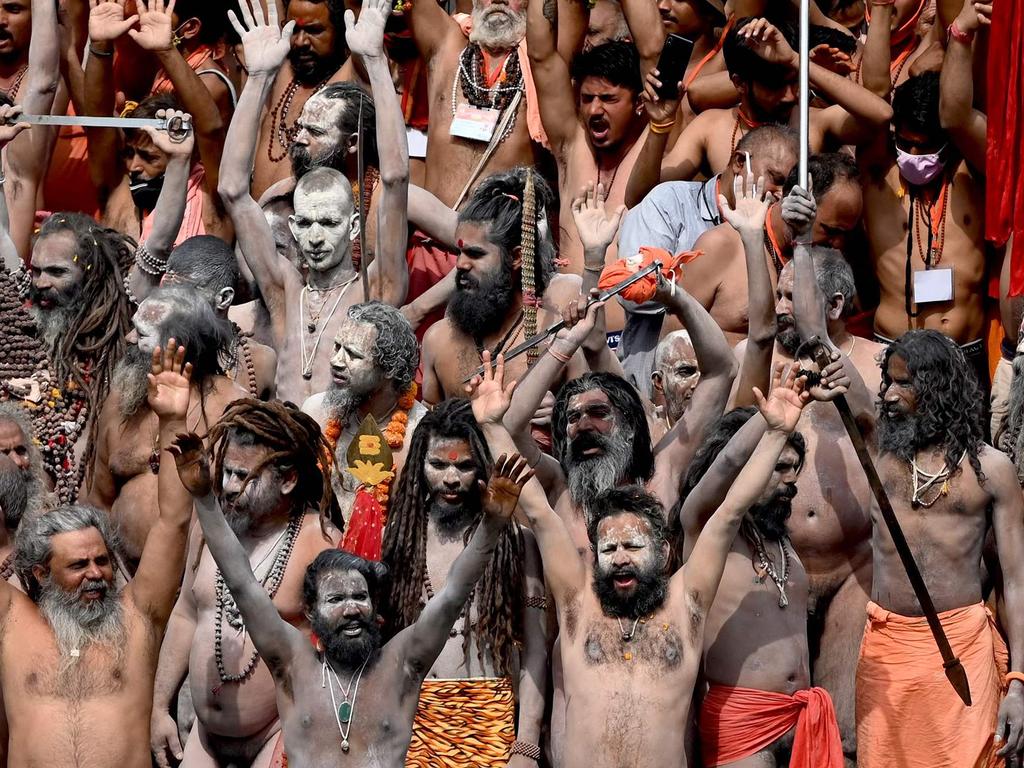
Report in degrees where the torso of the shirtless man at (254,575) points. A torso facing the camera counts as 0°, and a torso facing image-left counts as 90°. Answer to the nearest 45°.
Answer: approximately 45°

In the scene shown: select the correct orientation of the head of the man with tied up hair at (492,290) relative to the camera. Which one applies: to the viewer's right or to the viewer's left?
to the viewer's left

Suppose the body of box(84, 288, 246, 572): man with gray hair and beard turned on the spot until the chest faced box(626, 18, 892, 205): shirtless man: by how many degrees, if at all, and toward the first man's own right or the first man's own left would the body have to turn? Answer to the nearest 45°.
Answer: approximately 135° to the first man's own left

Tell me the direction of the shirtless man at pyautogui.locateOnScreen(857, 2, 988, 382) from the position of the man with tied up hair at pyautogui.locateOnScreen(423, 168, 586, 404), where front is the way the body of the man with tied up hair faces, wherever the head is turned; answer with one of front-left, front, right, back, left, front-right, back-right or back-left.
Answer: back-left

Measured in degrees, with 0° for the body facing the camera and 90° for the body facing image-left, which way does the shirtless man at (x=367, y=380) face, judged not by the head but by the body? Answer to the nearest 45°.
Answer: approximately 45°

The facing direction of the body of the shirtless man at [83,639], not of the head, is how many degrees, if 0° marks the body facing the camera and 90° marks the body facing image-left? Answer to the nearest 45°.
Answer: approximately 0°

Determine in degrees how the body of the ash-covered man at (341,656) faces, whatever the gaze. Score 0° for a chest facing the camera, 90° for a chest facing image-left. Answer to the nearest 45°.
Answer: approximately 0°

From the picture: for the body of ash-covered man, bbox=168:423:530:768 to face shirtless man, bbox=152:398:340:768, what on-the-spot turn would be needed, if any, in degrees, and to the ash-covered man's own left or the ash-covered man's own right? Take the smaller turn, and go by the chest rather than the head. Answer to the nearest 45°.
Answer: approximately 135° to the ash-covered man's own right

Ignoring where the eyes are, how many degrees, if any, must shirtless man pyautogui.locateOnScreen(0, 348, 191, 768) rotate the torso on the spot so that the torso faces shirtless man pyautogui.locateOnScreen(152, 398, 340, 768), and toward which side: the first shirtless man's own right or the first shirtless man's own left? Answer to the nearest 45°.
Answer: approximately 90° to the first shirtless man's own left
